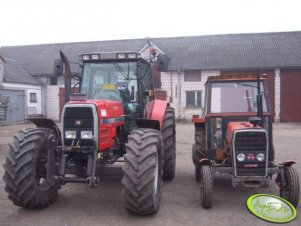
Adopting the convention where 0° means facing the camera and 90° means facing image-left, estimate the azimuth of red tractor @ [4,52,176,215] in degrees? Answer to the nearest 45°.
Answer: approximately 45°

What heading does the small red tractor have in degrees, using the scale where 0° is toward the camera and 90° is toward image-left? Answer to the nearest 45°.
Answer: approximately 0°

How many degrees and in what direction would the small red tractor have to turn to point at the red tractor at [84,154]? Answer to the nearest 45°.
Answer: approximately 45° to its right

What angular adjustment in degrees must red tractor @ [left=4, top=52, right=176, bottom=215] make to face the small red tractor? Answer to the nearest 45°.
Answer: approximately 135° to its left
